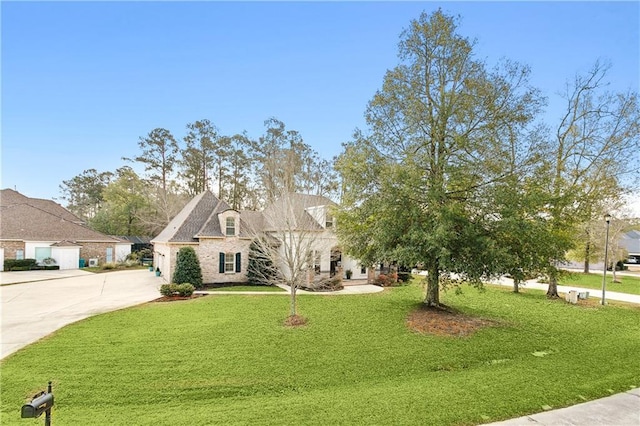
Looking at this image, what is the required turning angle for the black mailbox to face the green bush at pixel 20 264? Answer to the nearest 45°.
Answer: approximately 135° to its right

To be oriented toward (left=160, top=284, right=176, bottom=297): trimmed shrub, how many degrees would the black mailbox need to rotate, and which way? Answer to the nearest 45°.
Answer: approximately 135° to its right

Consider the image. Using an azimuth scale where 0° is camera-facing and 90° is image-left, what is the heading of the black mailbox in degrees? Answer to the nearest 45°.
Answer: approximately 45°

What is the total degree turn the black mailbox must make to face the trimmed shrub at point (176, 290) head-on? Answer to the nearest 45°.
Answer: approximately 135° to its right

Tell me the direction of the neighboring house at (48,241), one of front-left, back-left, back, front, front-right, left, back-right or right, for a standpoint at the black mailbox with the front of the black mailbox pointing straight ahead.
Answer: back-right

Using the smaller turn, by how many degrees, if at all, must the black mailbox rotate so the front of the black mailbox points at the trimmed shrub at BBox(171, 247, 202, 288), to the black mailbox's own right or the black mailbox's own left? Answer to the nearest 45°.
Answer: approximately 135° to the black mailbox's own right

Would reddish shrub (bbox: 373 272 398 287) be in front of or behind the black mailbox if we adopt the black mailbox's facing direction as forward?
behind
